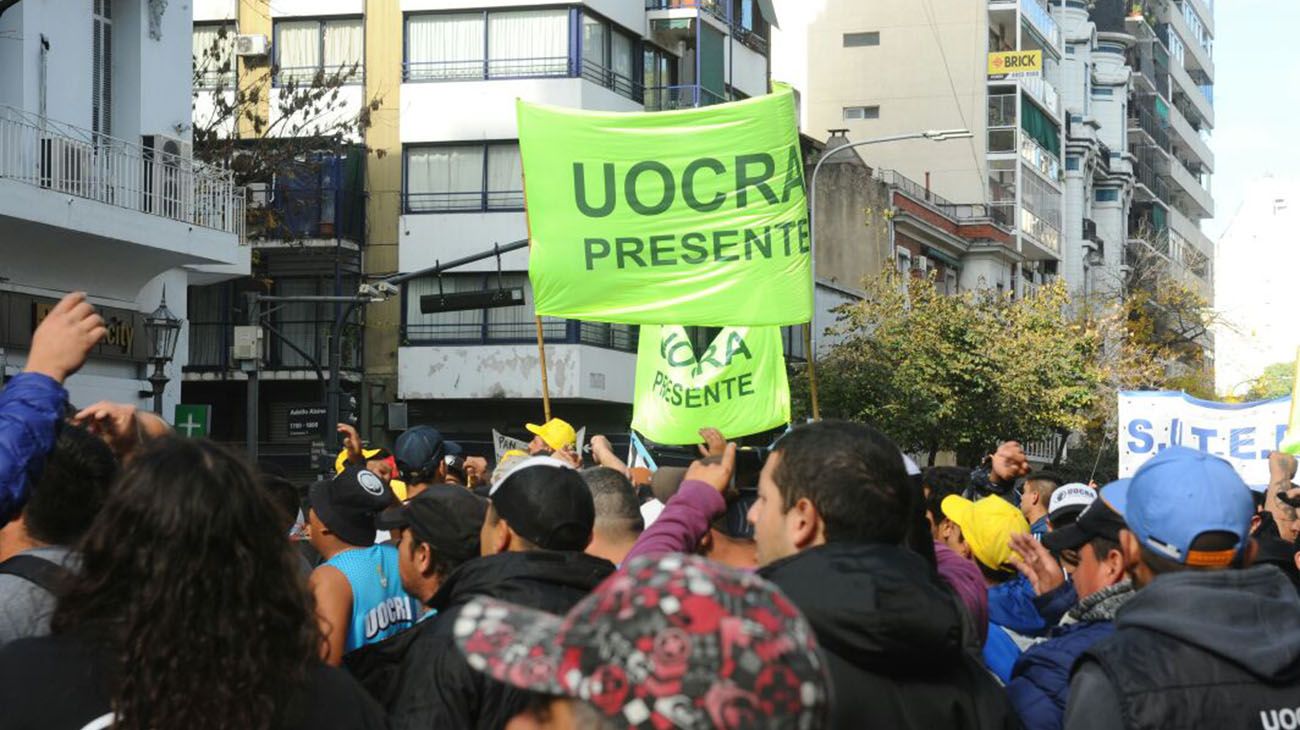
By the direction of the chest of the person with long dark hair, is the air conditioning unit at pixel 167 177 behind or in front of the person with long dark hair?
in front

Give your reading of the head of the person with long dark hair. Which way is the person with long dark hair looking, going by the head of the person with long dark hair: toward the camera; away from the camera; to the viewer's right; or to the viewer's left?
away from the camera

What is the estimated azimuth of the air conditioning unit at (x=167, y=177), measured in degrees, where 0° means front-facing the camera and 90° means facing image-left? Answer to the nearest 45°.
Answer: approximately 315°

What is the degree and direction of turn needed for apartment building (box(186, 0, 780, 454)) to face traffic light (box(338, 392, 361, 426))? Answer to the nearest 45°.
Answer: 0° — it already faces it

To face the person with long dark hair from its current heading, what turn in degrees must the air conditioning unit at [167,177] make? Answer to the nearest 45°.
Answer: approximately 45° to its right

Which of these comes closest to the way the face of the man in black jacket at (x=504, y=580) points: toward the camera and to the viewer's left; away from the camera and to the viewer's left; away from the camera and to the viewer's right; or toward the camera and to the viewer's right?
away from the camera and to the viewer's left

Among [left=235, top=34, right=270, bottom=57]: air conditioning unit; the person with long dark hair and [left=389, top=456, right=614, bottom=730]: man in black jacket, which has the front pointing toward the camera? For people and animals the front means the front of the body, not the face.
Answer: the air conditioning unit

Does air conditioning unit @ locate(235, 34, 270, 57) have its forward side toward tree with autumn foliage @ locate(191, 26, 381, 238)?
yes

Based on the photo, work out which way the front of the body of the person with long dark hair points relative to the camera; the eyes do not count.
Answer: away from the camera
